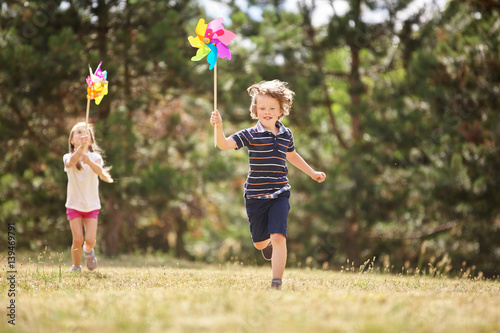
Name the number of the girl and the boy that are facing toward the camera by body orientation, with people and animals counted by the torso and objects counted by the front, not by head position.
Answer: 2

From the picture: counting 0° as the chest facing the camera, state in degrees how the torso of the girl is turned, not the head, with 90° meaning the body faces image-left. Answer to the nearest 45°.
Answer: approximately 0°

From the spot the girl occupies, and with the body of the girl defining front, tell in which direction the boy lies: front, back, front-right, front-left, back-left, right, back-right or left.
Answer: front-left

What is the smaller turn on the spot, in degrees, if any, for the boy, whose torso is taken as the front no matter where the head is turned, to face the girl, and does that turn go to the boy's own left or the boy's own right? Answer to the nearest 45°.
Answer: approximately 135° to the boy's own right
